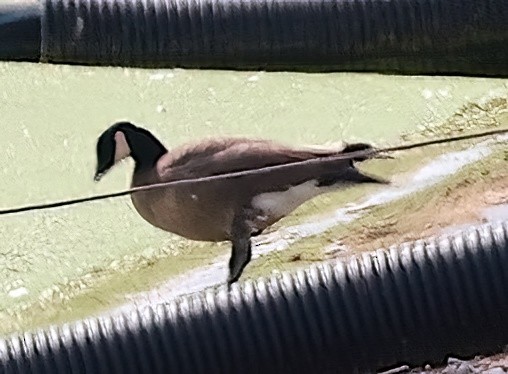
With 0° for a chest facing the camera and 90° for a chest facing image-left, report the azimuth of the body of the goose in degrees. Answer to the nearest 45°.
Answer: approximately 90°

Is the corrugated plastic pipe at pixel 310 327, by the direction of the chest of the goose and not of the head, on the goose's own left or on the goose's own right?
on the goose's own left

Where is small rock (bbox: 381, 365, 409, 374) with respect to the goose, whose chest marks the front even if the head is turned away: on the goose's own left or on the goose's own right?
on the goose's own left
